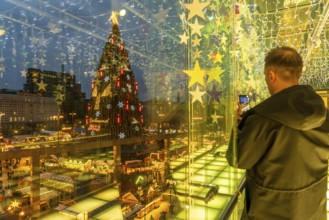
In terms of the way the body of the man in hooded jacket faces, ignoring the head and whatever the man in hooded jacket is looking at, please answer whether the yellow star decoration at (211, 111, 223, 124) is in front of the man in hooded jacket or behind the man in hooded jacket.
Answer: in front

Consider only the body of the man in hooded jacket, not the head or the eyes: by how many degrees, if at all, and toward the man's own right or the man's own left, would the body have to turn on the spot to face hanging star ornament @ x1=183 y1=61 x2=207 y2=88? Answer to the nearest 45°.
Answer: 0° — they already face it

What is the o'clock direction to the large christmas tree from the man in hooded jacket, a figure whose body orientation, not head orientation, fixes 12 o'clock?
The large christmas tree is roughly at 12 o'clock from the man in hooded jacket.

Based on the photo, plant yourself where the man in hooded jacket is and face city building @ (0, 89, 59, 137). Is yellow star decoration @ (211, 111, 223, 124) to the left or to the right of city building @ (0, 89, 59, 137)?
right

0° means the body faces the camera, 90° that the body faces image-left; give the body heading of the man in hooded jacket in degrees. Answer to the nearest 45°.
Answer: approximately 135°

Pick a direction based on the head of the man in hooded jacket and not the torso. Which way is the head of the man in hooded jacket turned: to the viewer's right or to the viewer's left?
to the viewer's left

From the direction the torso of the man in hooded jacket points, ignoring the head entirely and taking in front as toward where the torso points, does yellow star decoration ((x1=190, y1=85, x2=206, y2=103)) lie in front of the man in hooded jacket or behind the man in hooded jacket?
in front
